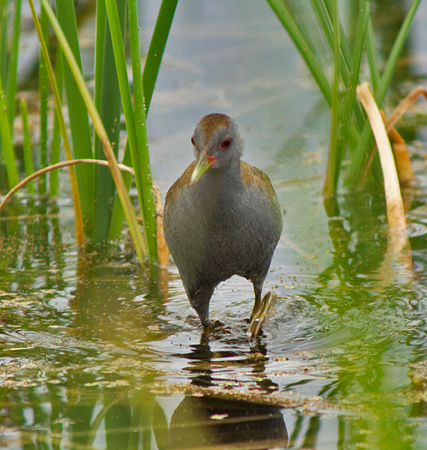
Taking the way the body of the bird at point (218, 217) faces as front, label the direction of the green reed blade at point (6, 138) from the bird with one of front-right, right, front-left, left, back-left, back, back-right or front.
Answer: back-right

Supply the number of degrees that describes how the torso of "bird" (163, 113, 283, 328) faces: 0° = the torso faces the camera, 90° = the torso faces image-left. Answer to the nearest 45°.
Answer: approximately 0°

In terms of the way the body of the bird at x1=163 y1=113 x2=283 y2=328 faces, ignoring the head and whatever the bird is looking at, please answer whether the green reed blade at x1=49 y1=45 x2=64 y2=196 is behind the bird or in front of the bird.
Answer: behind

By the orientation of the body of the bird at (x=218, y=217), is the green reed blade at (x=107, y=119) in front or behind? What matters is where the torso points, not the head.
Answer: behind

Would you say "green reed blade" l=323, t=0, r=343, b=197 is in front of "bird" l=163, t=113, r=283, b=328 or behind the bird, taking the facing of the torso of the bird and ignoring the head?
behind
